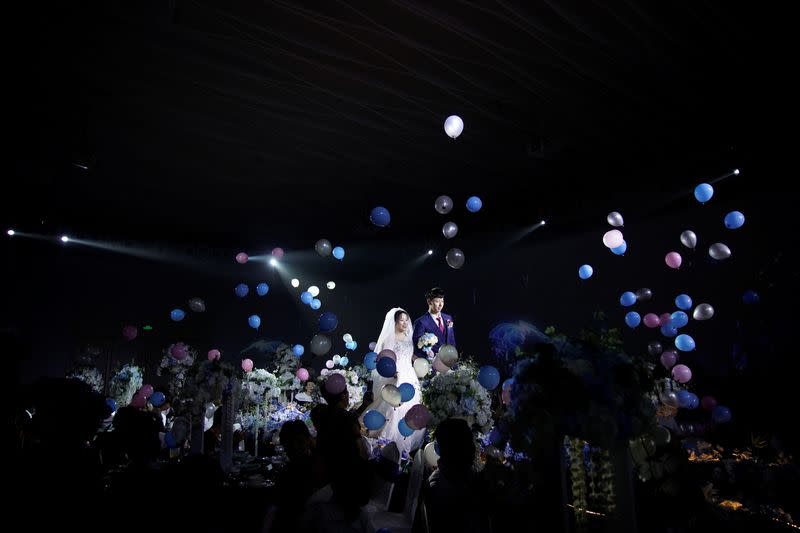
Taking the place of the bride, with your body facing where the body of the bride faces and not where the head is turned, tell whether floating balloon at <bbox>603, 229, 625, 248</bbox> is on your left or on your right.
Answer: on your left

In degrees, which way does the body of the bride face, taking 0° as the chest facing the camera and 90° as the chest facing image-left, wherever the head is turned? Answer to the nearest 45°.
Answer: approximately 315°

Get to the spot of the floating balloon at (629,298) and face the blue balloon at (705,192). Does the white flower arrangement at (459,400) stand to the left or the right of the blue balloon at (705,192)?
right

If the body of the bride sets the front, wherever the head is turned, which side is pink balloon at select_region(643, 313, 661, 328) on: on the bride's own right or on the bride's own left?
on the bride's own left

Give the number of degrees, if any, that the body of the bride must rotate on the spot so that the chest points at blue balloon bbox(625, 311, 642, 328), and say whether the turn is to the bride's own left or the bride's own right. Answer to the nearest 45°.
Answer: approximately 45° to the bride's own left

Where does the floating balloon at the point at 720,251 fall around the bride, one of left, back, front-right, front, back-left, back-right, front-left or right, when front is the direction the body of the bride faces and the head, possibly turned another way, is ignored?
front-left

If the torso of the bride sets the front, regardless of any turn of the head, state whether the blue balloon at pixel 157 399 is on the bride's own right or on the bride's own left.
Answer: on the bride's own right

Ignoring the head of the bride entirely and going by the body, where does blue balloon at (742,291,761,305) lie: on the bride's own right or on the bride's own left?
on the bride's own left

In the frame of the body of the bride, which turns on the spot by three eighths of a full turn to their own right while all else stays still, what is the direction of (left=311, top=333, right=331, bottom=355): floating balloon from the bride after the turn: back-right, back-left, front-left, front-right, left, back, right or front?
front
